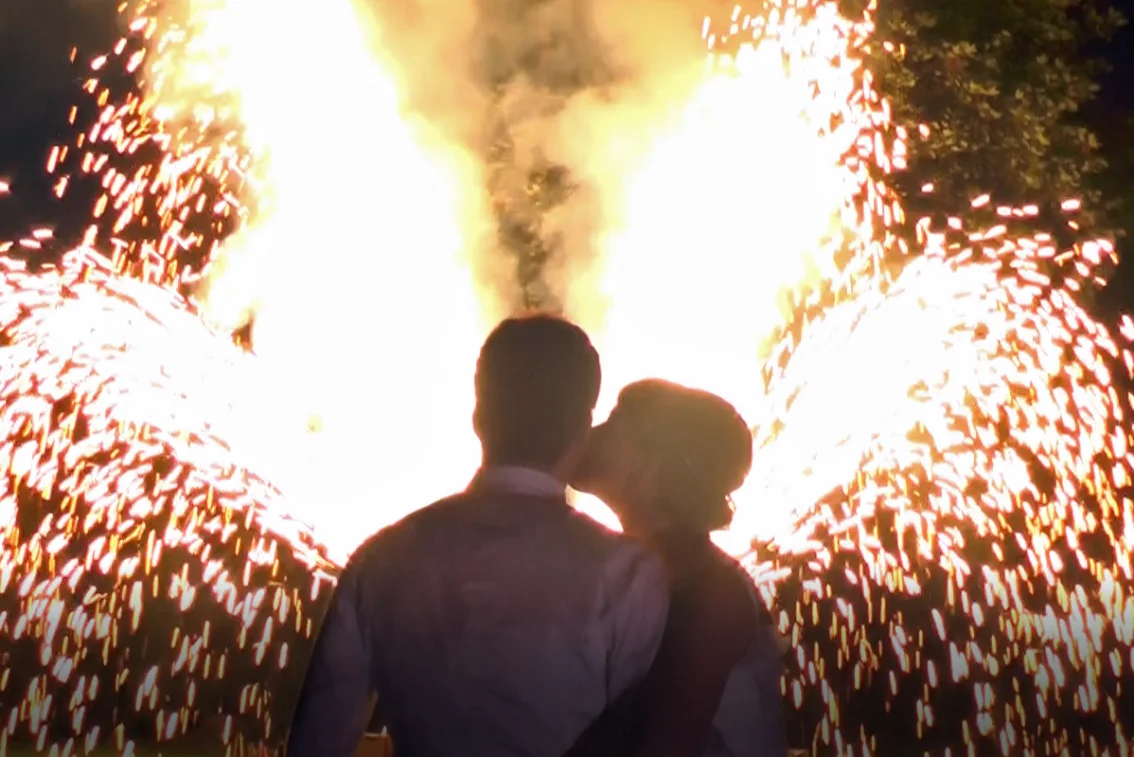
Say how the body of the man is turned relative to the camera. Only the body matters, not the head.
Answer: away from the camera

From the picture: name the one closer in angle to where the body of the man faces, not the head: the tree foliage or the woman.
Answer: the tree foliage

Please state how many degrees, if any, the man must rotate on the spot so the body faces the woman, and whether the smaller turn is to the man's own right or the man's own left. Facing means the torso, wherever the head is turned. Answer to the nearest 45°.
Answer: approximately 90° to the man's own right

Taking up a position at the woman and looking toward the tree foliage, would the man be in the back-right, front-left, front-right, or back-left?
back-left
